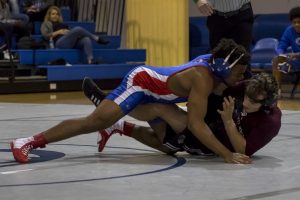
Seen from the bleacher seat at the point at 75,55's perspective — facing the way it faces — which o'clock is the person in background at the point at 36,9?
The person in background is roughly at 5 o'clock from the bleacher seat.

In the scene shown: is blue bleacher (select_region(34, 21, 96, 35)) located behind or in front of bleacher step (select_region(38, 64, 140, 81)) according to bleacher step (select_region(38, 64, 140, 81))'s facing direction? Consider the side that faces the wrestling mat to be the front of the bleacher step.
behind

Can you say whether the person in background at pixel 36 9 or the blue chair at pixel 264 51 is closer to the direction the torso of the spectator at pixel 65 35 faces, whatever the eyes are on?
the blue chair

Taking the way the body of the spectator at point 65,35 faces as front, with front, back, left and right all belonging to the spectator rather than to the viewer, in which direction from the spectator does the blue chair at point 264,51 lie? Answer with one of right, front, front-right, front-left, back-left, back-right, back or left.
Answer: front-left

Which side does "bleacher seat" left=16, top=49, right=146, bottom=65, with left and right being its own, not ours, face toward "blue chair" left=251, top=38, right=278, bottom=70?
left

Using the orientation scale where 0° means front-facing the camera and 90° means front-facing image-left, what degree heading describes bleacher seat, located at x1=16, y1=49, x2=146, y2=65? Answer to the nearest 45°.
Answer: approximately 0°

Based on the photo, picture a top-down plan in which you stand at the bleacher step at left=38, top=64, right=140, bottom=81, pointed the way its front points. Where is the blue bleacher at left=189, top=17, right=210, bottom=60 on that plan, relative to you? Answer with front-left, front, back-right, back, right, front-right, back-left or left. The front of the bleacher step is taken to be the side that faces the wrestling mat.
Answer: back-left

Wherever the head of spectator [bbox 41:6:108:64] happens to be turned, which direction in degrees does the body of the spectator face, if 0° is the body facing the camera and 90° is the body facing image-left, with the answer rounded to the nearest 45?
approximately 315°

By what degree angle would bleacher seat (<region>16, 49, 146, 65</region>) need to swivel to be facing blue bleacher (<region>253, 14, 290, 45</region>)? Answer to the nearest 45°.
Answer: approximately 90° to its left

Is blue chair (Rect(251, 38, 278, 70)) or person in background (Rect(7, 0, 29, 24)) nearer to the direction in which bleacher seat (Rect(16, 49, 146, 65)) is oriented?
the blue chair
